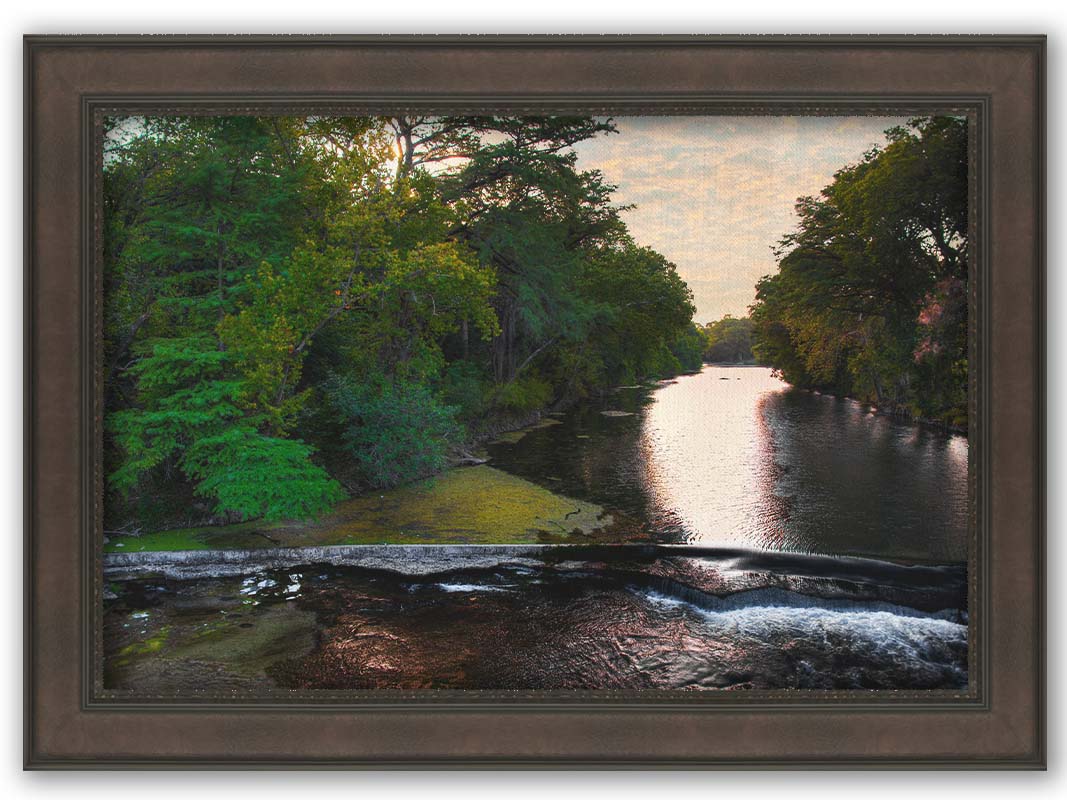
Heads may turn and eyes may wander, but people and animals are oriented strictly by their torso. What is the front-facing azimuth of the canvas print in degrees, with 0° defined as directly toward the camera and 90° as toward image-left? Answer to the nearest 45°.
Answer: approximately 0°
